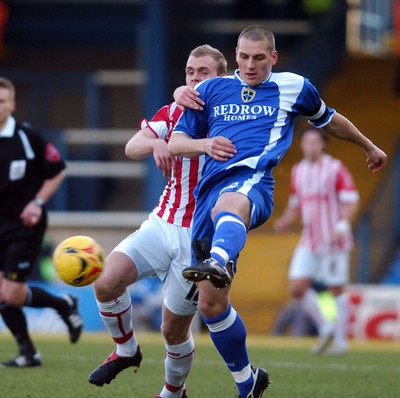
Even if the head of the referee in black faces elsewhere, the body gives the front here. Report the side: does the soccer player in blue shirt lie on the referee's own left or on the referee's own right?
on the referee's own left

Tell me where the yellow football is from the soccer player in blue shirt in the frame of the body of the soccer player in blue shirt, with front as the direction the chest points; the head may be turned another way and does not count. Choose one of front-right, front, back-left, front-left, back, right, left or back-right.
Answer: right

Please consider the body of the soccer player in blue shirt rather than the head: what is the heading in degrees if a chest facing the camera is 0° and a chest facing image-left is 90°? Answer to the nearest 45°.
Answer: approximately 0°

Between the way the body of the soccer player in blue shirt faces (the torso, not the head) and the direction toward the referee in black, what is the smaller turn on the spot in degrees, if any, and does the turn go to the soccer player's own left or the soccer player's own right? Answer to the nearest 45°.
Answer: approximately 135° to the soccer player's own right

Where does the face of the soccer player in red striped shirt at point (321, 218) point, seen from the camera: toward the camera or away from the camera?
toward the camera

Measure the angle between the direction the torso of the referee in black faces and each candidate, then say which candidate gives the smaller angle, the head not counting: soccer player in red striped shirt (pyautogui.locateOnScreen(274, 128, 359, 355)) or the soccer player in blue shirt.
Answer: the soccer player in blue shirt

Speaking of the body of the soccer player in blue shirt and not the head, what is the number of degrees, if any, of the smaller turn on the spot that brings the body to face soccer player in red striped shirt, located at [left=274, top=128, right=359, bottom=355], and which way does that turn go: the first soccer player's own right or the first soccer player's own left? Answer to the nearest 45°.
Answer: approximately 180°

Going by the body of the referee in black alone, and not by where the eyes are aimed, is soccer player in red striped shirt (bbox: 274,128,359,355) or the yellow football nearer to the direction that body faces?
the yellow football

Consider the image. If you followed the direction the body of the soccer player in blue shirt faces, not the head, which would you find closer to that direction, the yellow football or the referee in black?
the yellow football

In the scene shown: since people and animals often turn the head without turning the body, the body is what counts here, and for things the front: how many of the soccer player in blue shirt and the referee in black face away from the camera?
0

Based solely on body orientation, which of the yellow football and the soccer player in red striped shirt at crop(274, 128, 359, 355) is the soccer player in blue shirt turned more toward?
the yellow football

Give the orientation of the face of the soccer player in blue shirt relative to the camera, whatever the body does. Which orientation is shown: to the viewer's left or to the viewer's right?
to the viewer's left
